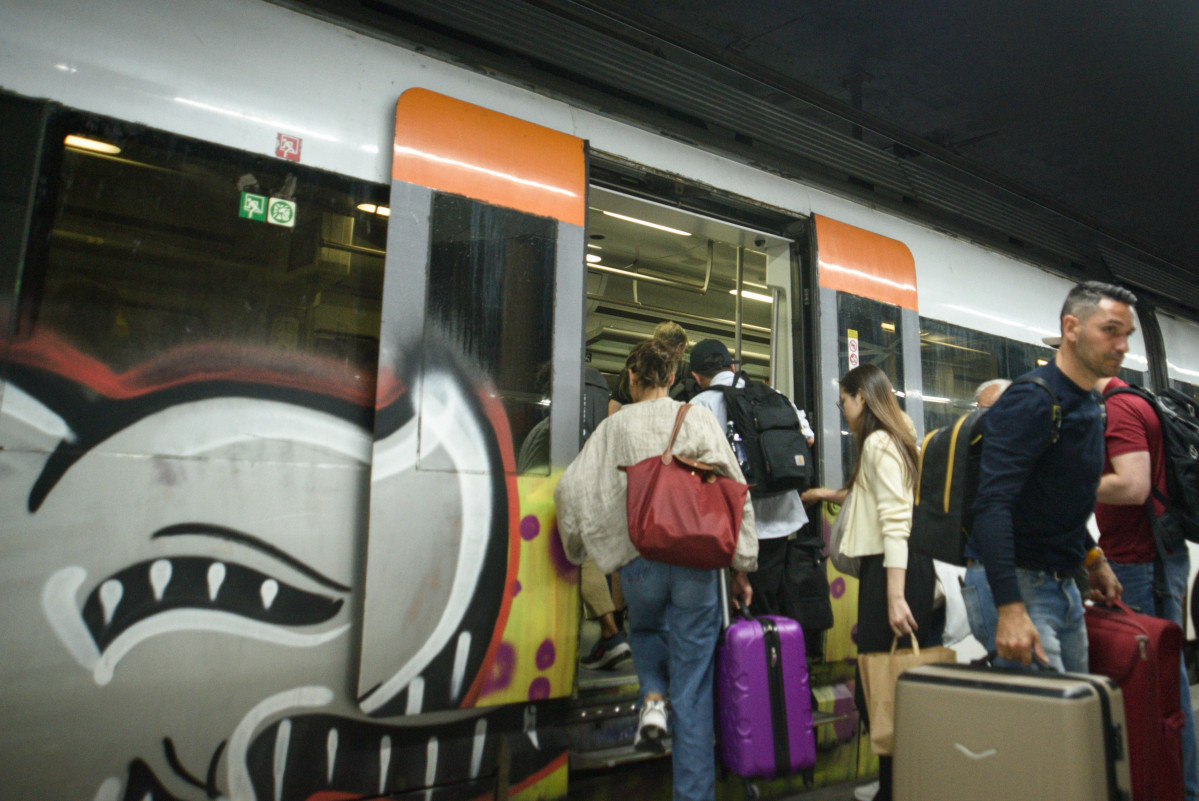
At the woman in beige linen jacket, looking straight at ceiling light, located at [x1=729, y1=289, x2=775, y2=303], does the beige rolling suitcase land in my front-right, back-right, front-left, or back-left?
back-right

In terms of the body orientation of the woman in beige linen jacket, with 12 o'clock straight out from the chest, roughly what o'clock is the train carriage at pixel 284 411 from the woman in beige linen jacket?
The train carriage is roughly at 8 o'clock from the woman in beige linen jacket.

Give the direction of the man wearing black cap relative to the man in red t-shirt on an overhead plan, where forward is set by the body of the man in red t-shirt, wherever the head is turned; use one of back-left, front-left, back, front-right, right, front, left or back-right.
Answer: front

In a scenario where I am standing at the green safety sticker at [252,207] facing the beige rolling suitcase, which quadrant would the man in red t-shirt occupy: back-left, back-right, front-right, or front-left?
front-left

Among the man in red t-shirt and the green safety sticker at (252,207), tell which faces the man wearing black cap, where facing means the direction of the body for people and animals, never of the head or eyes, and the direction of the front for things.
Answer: the man in red t-shirt

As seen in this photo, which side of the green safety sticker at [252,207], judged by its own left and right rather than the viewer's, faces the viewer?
front

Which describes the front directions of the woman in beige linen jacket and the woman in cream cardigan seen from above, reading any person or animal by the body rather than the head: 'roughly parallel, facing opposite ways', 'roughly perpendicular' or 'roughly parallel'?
roughly perpendicular

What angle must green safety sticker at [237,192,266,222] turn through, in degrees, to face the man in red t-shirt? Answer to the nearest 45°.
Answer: approximately 90° to its left

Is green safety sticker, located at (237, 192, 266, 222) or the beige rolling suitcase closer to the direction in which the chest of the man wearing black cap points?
the green safety sticker

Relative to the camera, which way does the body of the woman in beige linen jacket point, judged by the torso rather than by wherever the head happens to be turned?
away from the camera

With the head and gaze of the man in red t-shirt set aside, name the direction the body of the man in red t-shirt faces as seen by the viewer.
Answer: to the viewer's left

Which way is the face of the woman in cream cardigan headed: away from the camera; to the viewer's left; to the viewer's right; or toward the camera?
to the viewer's left

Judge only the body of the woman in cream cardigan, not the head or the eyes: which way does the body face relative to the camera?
to the viewer's left

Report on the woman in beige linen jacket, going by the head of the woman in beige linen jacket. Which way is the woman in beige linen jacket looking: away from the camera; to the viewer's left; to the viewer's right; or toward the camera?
away from the camera

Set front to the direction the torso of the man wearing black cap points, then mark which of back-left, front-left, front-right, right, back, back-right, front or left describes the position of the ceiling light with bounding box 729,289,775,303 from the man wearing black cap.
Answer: front-right

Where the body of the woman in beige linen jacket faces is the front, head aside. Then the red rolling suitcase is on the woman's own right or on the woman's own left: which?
on the woman's own right
